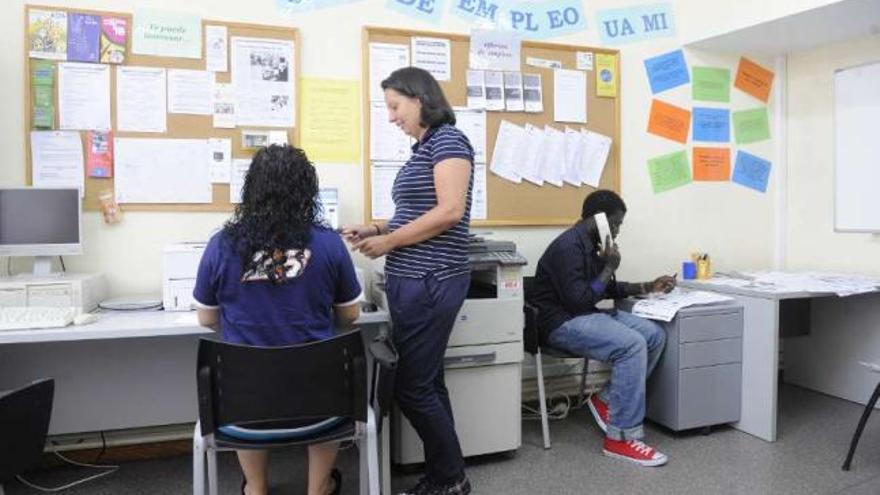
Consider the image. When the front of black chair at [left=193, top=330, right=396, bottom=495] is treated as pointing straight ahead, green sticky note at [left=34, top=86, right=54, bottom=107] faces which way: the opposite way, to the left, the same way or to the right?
the opposite way

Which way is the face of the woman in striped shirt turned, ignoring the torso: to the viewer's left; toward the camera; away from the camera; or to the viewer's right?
to the viewer's left

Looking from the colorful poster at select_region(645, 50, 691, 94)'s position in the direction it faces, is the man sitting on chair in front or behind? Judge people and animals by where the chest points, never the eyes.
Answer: in front

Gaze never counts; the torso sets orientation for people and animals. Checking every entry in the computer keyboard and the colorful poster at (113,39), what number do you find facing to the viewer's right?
0

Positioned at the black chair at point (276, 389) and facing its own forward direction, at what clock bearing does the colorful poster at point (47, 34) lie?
The colorful poster is roughly at 11 o'clock from the black chair.

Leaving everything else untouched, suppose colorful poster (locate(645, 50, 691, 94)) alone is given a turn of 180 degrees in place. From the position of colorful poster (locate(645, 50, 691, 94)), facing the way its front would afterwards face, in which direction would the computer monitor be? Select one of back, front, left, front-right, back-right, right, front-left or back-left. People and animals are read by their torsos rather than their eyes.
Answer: back-left

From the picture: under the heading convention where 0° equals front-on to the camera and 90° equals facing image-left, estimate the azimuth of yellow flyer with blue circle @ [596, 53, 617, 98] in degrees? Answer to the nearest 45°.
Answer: approximately 0°

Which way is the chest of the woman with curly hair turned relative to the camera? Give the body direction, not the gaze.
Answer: away from the camera

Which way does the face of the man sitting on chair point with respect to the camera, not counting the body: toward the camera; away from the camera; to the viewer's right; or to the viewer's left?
to the viewer's right

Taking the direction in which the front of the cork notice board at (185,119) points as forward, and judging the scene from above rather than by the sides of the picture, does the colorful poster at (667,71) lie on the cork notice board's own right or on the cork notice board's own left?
on the cork notice board's own left

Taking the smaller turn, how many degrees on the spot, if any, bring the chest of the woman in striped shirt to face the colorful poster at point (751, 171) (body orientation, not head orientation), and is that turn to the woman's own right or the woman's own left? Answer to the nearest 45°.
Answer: approximately 135° to the woman's own right
